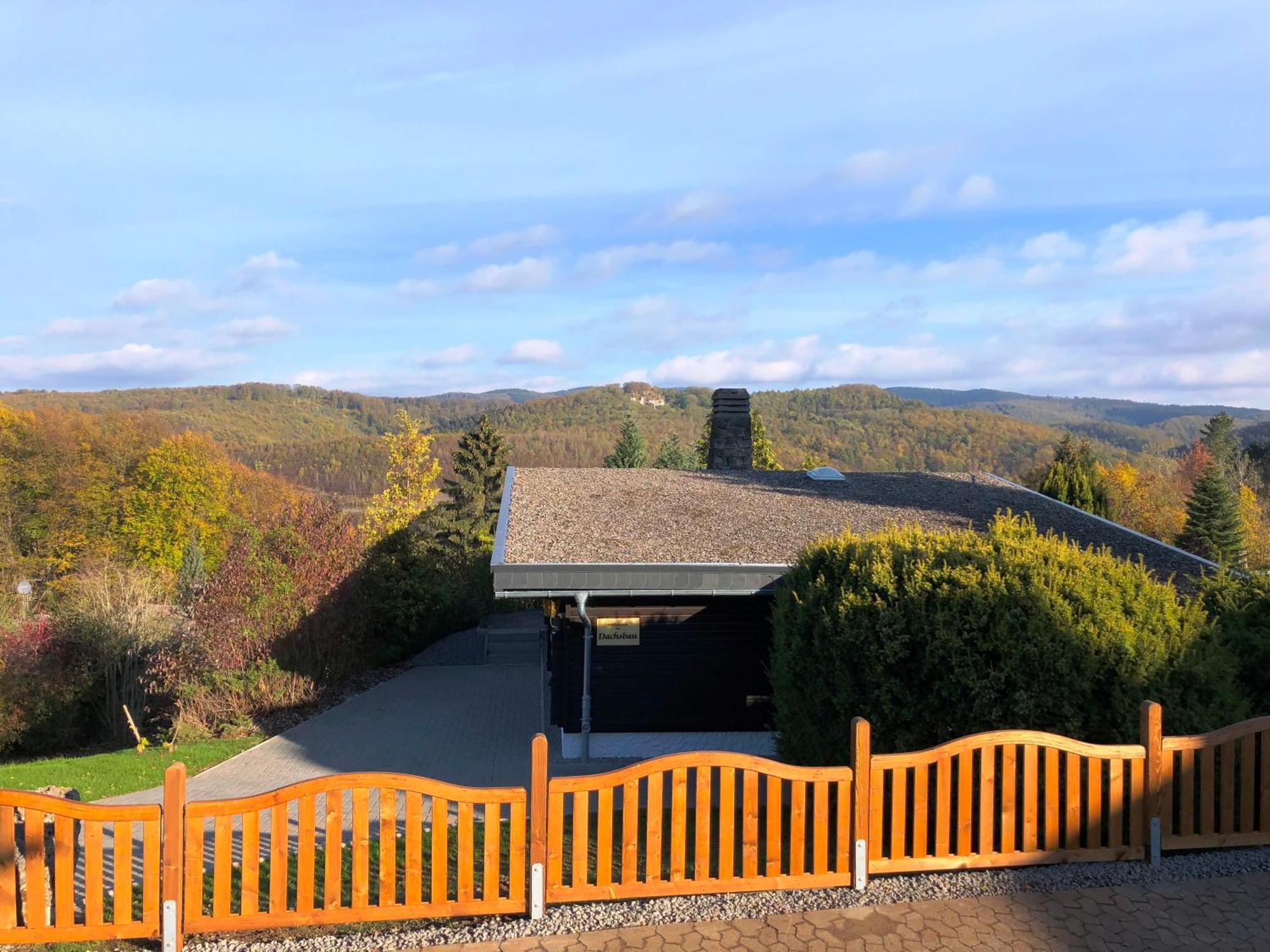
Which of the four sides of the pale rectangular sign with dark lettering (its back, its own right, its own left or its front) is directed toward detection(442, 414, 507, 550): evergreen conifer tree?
back

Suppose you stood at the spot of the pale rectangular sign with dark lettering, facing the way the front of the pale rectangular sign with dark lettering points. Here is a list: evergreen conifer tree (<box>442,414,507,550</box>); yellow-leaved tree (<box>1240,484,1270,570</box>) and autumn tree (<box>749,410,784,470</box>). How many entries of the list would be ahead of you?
0

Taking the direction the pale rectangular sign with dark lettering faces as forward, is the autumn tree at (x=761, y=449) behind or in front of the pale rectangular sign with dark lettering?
behind

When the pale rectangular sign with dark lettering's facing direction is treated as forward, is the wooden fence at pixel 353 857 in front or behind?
in front

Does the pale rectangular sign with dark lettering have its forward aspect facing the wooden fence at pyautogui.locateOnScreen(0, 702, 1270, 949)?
yes

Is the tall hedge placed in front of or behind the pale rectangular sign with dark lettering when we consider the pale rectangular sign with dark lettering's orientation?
in front

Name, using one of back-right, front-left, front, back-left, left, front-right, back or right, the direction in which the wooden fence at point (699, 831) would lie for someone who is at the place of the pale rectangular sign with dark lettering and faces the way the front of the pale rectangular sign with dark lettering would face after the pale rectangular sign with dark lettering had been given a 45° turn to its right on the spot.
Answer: front-left

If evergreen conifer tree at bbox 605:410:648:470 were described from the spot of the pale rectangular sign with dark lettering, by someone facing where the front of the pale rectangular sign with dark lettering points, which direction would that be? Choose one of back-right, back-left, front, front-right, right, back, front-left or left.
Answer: back

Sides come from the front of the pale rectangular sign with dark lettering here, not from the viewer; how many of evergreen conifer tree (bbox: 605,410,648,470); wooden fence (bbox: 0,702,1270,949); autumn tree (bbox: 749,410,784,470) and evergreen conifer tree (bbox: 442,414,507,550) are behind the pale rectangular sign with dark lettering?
3

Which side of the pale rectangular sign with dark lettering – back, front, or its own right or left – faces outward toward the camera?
front

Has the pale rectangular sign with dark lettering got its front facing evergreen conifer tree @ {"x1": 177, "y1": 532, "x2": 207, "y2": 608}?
no

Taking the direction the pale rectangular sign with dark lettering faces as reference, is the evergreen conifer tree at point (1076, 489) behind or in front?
behind

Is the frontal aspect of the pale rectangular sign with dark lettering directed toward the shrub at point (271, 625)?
no

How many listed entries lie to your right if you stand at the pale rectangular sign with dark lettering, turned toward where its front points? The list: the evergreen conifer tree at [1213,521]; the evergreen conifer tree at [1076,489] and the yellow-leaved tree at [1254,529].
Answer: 0

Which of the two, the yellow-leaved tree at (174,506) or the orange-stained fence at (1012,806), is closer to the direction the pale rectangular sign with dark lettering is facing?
the orange-stained fence

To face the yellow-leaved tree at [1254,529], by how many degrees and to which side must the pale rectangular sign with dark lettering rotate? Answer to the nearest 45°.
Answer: approximately 135° to its left
